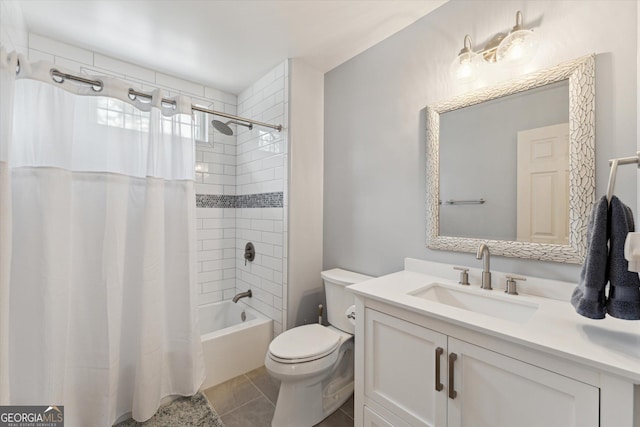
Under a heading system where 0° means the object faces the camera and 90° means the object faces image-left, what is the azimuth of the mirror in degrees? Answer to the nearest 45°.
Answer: approximately 45°

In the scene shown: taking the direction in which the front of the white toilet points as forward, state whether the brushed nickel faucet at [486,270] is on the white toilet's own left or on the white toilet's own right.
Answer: on the white toilet's own left

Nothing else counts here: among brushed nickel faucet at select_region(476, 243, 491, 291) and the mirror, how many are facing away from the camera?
0

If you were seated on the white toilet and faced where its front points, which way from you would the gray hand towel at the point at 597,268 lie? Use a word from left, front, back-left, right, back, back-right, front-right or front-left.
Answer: left

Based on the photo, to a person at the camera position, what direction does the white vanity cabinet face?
facing the viewer and to the left of the viewer

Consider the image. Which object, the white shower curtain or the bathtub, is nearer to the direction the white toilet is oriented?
the white shower curtain

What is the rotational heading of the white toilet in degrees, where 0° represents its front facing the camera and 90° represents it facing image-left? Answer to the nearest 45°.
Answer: approximately 45°

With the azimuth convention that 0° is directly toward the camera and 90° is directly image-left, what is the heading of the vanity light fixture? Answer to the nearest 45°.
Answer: approximately 45°

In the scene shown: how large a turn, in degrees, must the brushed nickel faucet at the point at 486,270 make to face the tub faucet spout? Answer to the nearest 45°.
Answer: approximately 45° to its right
